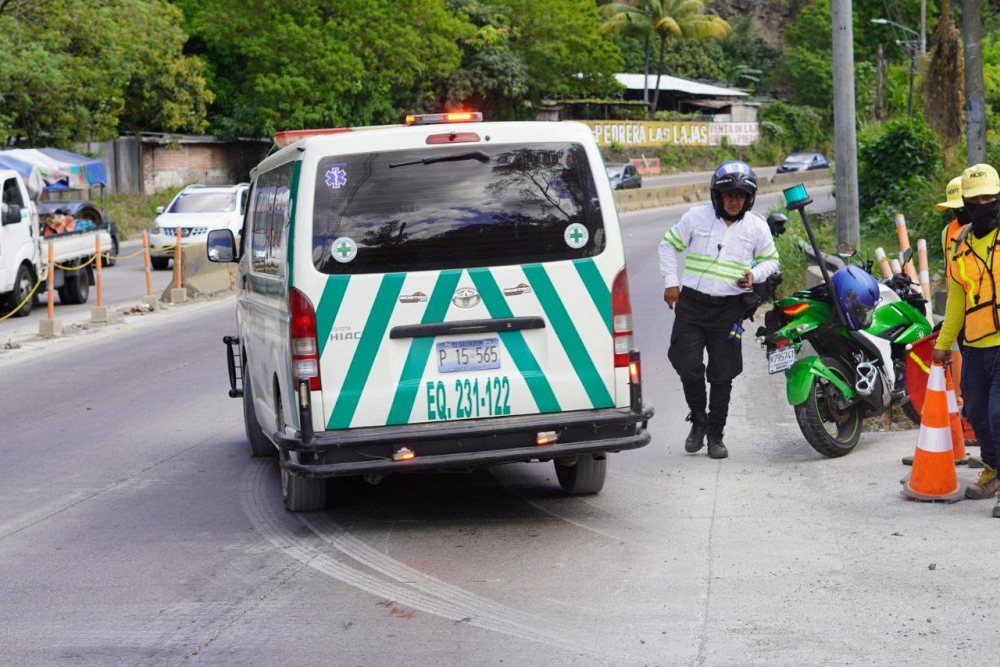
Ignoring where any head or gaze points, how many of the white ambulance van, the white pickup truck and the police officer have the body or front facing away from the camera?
1

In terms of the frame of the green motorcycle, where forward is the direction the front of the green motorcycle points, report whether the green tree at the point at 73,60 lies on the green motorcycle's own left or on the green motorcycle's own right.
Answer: on the green motorcycle's own left

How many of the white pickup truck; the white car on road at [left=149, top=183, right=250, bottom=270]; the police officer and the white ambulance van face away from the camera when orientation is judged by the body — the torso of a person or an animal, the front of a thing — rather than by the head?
1

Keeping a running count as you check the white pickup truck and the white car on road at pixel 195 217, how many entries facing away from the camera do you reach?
0

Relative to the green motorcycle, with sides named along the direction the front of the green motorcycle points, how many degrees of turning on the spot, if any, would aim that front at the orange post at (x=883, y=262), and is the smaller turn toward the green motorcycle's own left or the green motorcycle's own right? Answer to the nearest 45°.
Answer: approximately 45° to the green motorcycle's own left

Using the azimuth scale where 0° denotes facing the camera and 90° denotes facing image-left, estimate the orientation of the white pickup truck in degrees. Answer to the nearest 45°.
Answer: approximately 45°

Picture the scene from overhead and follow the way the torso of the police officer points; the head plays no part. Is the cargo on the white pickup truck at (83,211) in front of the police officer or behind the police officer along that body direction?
behind

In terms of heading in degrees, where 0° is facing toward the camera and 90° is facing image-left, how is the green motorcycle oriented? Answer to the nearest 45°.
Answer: approximately 225°

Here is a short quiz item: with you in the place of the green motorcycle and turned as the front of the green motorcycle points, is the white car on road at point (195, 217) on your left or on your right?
on your left

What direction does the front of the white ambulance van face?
away from the camera

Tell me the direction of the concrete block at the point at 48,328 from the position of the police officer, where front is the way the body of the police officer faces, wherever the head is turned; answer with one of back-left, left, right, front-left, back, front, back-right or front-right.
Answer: back-right

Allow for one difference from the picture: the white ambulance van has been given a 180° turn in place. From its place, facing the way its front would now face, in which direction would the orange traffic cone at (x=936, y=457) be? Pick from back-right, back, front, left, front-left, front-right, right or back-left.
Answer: left
